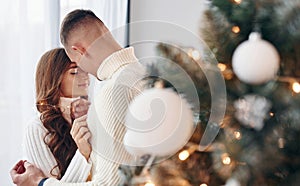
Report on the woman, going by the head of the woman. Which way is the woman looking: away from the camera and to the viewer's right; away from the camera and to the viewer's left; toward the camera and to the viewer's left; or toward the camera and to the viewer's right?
toward the camera and to the viewer's right

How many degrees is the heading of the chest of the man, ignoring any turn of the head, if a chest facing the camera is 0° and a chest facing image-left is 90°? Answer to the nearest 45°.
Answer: approximately 90°

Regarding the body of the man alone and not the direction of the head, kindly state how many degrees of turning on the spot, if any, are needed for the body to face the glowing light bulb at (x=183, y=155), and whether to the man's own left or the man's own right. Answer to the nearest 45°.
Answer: approximately 90° to the man's own left

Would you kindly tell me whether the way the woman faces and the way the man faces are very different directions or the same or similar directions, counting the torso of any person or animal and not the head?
very different directions
